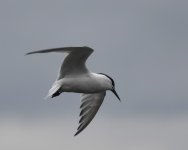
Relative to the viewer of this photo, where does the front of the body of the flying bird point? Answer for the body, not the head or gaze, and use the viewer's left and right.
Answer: facing to the right of the viewer
